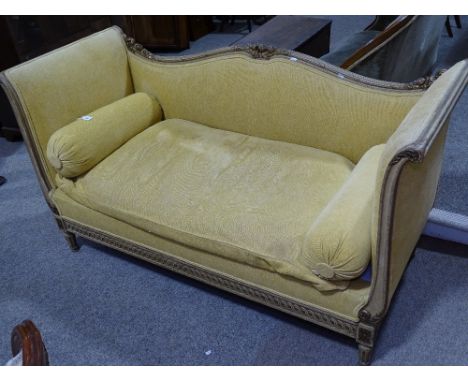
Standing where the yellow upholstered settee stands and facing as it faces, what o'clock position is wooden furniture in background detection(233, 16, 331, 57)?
The wooden furniture in background is roughly at 5 o'clock from the yellow upholstered settee.

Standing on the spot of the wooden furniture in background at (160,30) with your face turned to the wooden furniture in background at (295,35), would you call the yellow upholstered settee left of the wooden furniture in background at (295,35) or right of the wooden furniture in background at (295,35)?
right

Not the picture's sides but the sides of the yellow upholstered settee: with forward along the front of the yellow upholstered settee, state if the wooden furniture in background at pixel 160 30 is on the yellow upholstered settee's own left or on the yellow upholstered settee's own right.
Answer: on the yellow upholstered settee's own right

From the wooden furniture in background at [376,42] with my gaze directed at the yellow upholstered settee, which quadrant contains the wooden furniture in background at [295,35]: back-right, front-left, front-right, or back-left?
back-right

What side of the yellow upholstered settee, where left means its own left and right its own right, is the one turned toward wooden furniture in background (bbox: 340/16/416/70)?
back

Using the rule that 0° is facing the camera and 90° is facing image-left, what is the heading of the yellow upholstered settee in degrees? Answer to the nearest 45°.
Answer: approximately 45°

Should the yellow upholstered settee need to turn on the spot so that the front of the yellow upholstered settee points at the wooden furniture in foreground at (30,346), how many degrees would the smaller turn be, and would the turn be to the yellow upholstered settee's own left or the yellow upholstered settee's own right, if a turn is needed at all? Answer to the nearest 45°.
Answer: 0° — it already faces it
